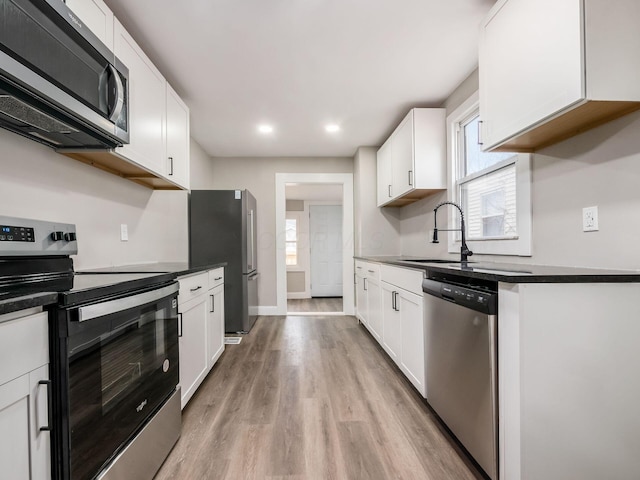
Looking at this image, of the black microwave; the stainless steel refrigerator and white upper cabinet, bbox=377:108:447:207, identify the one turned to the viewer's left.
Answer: the white upper cabinet

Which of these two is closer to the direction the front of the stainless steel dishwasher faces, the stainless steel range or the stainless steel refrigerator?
the stainless steel range

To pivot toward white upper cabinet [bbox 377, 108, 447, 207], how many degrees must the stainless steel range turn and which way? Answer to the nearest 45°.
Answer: approximately 45° to its left

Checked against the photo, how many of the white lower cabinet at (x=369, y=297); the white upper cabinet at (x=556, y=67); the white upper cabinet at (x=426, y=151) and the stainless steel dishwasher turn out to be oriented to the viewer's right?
0

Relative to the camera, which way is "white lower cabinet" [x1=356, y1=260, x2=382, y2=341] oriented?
to the viewer's left

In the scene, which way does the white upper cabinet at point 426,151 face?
to the viewer's left

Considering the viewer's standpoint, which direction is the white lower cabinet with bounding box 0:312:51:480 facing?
facing the viewer and to the right of the viewer

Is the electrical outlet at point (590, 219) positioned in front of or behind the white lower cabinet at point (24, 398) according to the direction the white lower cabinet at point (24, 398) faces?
in front

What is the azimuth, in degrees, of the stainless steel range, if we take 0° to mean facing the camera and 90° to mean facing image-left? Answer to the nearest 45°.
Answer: approximately 315°

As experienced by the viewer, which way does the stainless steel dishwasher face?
facing the viewer and to the left of the viewer

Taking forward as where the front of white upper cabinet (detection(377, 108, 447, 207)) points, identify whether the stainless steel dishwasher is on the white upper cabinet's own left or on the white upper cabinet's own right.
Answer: on the white upper cabinet's own left

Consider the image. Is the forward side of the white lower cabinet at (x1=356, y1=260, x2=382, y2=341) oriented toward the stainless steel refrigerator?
yes

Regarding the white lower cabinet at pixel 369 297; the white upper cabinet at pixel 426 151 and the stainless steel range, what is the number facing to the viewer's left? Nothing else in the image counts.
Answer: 2

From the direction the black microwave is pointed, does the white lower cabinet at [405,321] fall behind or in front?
in front

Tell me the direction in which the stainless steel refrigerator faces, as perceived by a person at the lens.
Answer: facing to the right of the viewer

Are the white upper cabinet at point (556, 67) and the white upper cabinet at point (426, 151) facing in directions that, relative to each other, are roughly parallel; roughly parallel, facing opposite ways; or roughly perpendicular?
roughly parallel

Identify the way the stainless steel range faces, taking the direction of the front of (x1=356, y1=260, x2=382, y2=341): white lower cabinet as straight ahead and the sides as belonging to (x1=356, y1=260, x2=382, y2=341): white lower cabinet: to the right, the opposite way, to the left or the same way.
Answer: the opposite way

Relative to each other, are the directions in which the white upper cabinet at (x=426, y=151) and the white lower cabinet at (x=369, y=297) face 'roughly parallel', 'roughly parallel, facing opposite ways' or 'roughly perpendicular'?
roughly parallel

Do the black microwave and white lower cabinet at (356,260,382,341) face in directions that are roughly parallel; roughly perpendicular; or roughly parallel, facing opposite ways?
roughly parallel, facing opposite ways

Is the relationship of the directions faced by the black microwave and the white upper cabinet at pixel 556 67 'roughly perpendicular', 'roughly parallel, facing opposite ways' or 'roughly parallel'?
roughly parallel, facing opposite ways

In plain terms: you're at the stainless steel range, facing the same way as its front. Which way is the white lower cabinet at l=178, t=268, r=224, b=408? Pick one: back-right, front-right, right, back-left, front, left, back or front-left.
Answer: left
